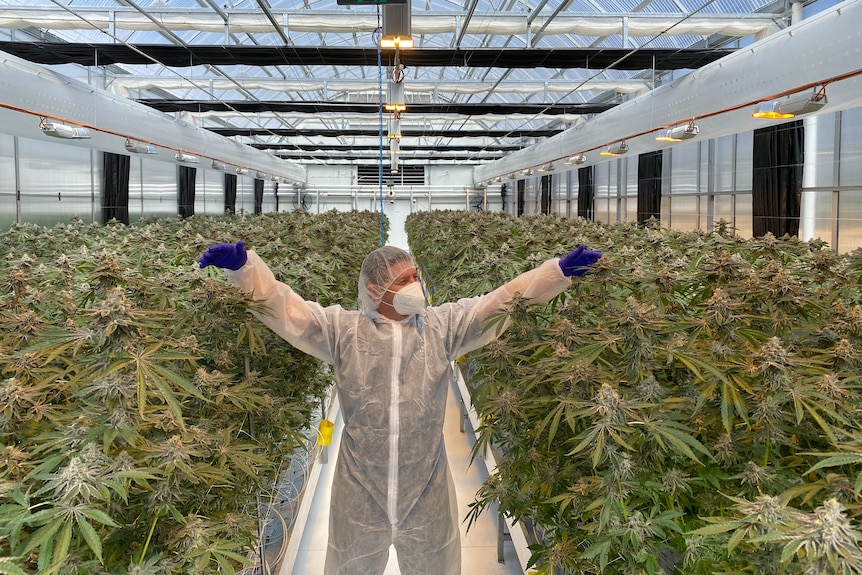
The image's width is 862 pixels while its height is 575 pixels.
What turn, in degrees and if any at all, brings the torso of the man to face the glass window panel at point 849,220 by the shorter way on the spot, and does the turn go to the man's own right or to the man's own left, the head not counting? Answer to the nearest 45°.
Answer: approximately 135° to the man's own left

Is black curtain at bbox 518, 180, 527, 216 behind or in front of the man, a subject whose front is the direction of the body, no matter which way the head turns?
behind

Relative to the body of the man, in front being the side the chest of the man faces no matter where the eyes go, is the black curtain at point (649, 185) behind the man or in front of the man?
behind

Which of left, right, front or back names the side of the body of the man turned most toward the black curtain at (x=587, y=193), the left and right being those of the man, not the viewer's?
back

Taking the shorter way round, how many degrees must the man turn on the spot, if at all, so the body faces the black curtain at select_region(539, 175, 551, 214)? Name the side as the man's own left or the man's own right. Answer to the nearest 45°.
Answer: approximately 180°

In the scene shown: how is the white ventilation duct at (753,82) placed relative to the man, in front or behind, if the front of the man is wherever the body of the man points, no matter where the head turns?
behind

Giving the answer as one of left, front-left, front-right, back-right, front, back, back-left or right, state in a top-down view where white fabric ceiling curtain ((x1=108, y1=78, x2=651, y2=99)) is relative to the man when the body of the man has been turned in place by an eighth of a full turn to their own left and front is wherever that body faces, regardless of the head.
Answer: back-left

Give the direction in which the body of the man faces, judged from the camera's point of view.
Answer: toward the camera

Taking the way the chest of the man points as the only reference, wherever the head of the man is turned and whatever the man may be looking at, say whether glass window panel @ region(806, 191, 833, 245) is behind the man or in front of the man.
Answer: behind

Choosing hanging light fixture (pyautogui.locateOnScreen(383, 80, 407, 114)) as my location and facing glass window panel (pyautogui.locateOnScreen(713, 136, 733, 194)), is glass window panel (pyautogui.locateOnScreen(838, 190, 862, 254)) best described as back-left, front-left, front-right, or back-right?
front-right
